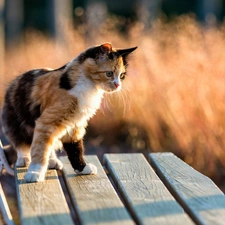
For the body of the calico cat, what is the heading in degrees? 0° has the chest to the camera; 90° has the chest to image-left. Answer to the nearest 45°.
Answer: approximately 315°
